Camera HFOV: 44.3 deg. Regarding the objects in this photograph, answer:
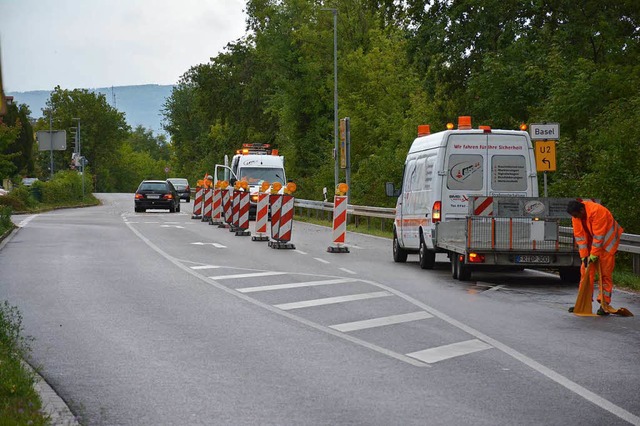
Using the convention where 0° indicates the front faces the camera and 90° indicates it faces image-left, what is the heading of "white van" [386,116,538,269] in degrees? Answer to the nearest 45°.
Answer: approximately 135°

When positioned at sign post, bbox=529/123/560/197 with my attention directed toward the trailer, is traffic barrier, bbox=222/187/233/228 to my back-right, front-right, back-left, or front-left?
back-right

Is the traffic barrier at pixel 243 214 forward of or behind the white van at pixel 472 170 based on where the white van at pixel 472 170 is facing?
forward

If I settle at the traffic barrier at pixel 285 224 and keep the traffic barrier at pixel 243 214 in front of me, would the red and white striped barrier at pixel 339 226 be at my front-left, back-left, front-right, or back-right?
back-right

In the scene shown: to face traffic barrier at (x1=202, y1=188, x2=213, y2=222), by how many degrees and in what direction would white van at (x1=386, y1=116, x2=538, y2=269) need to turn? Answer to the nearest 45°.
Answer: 0° — it already faces it

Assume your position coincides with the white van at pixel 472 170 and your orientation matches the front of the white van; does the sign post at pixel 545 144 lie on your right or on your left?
on your right
